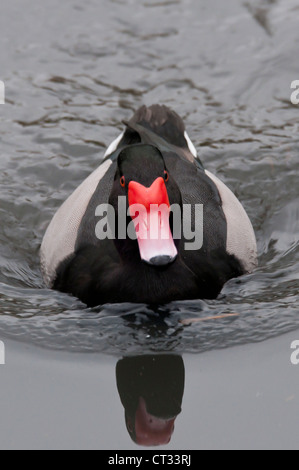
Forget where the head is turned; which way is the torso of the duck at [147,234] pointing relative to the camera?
toward the camera
